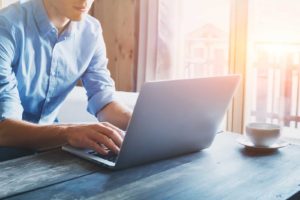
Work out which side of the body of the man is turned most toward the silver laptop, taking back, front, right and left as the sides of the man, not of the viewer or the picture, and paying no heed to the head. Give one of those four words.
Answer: front

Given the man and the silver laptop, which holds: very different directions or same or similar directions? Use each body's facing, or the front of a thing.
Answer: very different directions

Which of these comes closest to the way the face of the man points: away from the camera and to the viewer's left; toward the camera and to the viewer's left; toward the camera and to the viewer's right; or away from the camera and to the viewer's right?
toward the camera and to the viewer's right

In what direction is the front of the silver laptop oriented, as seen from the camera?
facing away from the viewer and to the left of the viewer

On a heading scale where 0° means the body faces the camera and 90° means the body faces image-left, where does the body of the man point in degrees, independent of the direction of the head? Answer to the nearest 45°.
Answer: approximately 315°

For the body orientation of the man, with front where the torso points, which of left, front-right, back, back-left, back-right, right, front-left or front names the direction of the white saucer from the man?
front

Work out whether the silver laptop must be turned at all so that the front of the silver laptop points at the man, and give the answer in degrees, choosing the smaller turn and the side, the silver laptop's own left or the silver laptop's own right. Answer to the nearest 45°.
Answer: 0° — it already faces them
